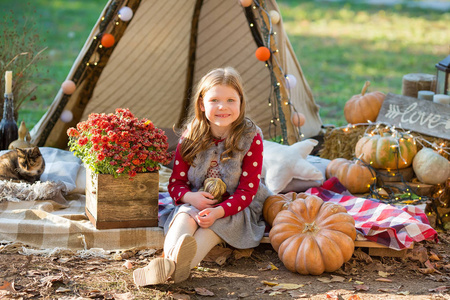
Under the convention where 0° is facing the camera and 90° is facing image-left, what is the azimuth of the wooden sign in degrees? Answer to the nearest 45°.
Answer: approximately 0°

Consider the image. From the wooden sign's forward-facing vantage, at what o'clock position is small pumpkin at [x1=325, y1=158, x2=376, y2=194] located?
The small pumpkin is roughly at 1 o'clock from the wooden sign.

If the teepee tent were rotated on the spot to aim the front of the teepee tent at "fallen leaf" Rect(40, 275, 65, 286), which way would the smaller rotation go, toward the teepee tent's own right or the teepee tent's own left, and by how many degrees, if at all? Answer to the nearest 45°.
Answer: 0° — it already faces it

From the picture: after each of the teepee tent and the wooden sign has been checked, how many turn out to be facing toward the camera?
2

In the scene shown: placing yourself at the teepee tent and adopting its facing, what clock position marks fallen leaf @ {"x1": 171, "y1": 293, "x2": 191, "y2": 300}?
The fallen leaf is roughly at 12 o'clock from the teepee tent.

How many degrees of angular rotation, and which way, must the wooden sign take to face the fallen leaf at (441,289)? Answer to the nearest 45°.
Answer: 0° — it already faces it

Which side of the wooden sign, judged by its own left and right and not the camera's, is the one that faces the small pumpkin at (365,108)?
right

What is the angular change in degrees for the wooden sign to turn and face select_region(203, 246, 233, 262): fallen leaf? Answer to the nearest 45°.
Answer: approximately 45° to its right

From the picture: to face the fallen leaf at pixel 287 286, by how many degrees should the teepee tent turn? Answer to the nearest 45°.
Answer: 0° — it already faces it
